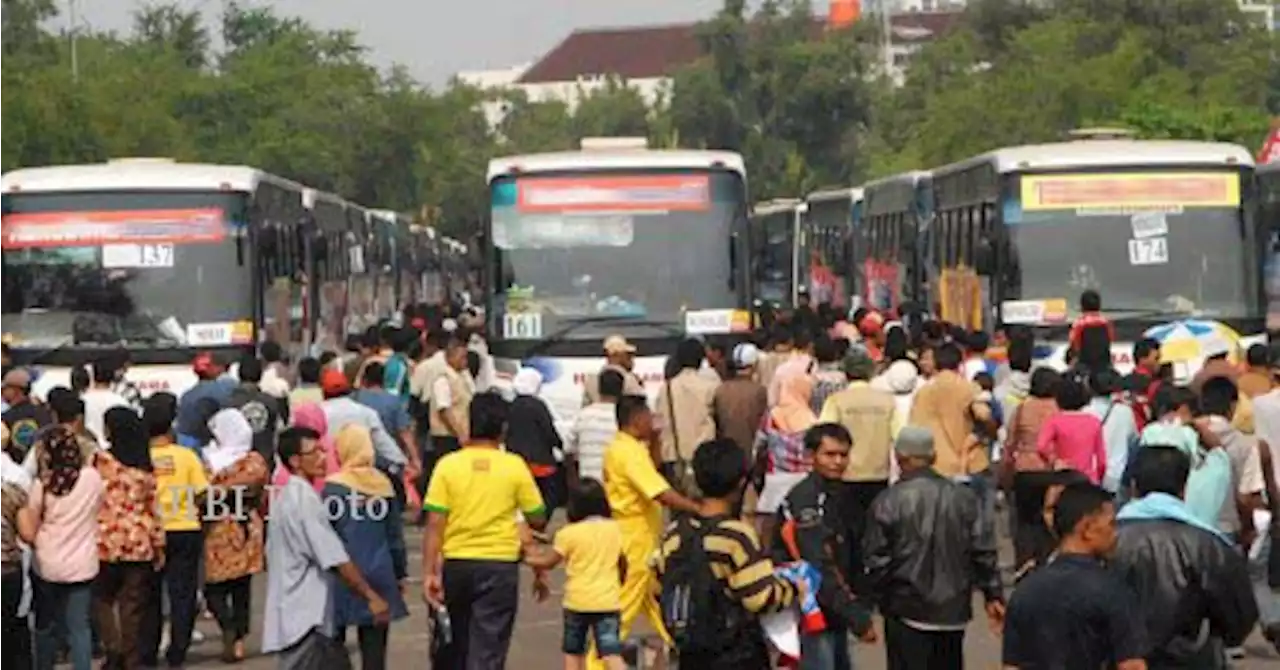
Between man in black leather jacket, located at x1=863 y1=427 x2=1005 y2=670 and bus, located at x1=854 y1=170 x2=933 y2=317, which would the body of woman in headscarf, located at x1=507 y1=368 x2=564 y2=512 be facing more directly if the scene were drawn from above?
the bus

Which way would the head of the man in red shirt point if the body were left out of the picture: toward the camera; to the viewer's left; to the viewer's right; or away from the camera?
away from the camera

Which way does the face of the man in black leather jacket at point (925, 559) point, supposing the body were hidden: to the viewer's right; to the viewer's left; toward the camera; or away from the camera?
away from the camera

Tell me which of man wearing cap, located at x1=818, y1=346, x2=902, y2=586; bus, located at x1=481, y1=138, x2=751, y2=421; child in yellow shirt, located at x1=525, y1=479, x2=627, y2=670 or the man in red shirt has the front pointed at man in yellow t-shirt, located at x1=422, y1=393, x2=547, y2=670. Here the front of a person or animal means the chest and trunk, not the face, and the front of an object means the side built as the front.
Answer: the bus

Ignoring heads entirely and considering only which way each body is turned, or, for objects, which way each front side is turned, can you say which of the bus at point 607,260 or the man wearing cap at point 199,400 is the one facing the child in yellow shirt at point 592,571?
the bus

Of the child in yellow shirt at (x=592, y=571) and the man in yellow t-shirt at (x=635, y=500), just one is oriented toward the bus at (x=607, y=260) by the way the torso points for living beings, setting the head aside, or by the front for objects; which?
the child in yellow shirt

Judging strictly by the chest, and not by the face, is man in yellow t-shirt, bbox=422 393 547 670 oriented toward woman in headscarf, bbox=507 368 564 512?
yes

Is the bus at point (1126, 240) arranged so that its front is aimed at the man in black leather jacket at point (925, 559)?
yes

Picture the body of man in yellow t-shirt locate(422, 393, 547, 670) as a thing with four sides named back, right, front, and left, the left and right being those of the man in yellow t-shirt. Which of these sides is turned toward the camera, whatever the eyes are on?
back

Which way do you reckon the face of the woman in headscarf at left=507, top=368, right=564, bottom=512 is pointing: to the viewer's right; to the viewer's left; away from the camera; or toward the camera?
away from the camera
